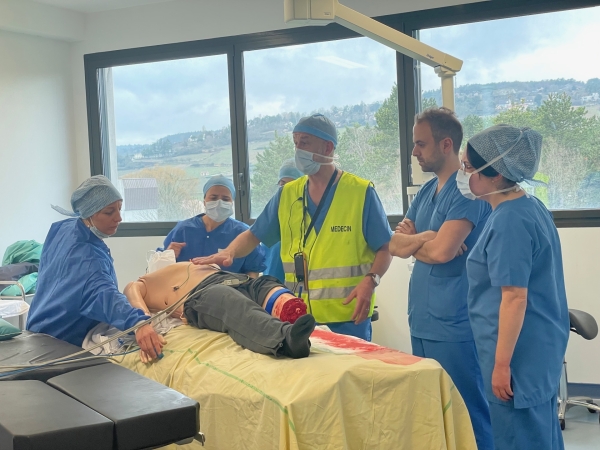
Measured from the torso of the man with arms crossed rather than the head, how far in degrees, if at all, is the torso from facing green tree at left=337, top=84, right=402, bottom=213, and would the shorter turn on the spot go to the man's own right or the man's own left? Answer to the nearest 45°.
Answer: approximately 135° to the man's own right

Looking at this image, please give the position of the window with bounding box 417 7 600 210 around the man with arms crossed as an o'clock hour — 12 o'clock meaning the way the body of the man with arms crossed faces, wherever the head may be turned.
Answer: The window is roughly at 5 o'clock from the man with arms crossed.

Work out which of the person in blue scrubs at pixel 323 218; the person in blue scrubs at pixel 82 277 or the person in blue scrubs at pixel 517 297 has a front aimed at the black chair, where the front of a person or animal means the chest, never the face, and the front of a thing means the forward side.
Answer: the person in blue scrubs at pixel 82 277

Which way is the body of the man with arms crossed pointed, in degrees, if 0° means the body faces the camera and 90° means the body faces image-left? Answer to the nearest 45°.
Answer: approximately 45°

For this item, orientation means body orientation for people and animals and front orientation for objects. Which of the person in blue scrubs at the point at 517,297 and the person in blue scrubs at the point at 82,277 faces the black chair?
the person in blue scrubs at the point at 82,277

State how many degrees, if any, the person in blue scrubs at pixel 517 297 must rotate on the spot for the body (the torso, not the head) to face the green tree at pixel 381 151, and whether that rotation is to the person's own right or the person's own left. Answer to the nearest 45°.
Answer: approximately 90° to the person's own right

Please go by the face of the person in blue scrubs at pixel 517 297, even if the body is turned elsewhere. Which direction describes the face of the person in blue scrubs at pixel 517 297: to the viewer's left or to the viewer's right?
to the viewer's left

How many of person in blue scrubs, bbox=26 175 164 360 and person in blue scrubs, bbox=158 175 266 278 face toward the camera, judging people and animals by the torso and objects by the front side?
1

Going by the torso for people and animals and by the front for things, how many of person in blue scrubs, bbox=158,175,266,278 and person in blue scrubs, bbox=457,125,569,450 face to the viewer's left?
1

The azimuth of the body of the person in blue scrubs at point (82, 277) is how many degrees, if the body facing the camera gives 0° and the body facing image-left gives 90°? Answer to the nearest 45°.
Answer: approximately 270°

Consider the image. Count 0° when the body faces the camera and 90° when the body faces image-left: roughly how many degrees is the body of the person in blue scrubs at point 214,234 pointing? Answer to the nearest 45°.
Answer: approximately 0°

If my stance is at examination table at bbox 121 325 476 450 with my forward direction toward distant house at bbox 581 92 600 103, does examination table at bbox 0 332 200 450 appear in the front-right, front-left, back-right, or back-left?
back-left

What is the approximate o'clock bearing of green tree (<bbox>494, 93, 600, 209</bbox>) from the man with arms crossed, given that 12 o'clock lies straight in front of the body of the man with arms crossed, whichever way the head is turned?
The green tree is roughly at 5 o'clock from the man with arms crossed.

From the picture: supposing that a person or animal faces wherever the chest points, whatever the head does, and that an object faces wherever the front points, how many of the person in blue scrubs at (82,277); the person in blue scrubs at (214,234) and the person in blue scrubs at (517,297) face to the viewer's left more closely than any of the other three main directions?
1

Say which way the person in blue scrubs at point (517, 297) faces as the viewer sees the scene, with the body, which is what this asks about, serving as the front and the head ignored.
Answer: to the viewer's left

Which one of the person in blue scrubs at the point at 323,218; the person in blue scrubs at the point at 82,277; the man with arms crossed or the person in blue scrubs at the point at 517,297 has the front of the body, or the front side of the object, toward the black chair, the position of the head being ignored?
the person in blue scrubs at the point at 82,277

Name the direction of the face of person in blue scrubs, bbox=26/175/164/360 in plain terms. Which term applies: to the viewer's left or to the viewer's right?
to the viewer's right
